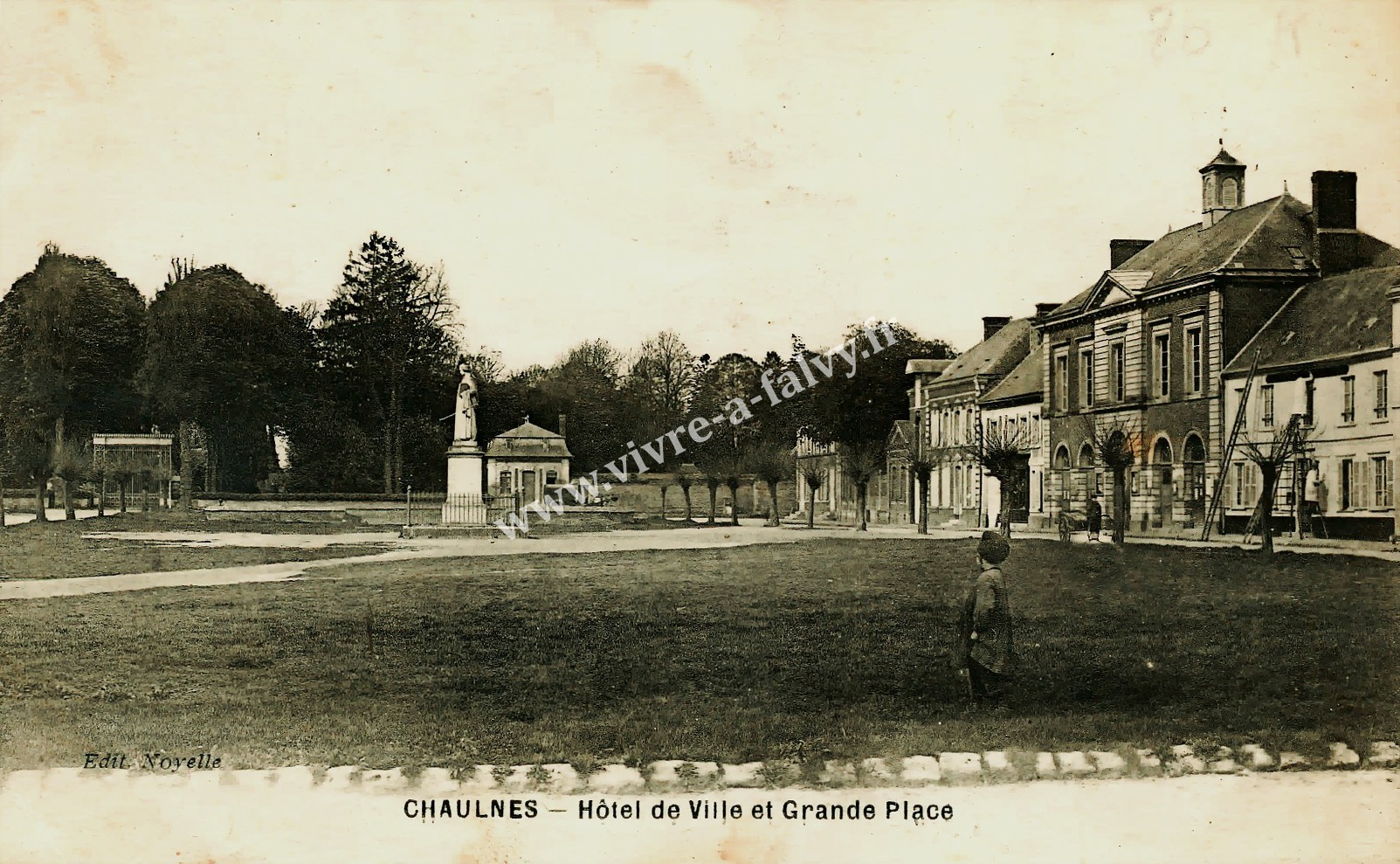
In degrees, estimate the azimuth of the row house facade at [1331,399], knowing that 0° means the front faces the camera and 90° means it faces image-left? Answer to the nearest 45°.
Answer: approximately 45°

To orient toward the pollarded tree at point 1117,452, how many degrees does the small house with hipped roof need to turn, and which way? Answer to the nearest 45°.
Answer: approximately 45° to its left

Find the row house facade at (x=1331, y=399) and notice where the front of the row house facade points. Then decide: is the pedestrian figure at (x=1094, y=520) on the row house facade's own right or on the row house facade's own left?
on the row house facade's own right

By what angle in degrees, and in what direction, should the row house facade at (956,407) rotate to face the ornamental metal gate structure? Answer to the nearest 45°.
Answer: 0° — it already faces it
